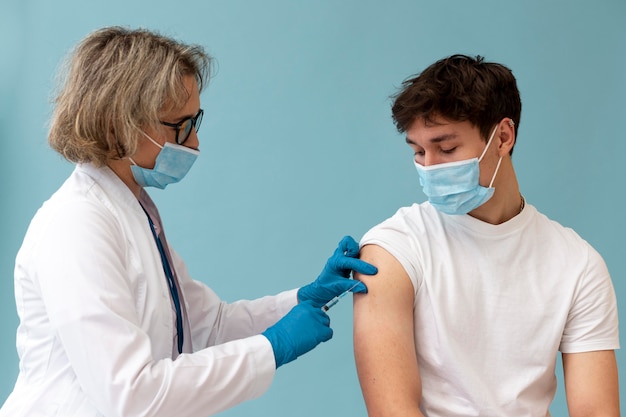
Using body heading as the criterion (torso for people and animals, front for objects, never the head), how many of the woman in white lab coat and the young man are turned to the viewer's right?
1

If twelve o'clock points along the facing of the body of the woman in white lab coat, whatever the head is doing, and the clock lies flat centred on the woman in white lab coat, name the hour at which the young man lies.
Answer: The young man is roughly at 12 o'clock from the woman in white lab coat.

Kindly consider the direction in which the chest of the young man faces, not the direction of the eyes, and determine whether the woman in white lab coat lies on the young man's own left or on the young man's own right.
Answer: on the young man's own right

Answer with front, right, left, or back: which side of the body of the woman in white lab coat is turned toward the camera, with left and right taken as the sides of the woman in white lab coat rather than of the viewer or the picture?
right

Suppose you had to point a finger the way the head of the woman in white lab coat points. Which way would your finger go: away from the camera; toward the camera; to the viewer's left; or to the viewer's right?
to the viewer's right

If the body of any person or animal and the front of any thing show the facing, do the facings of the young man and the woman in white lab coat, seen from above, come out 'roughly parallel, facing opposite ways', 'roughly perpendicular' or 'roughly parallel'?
roughly perpendicular
